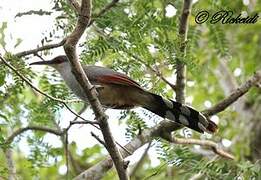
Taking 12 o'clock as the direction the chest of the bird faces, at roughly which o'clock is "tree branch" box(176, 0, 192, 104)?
The tree branch is roughly at 6 o'clock from the bird.

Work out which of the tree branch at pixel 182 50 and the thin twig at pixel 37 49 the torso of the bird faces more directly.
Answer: the thin twig

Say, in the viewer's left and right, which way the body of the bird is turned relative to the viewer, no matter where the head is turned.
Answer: facing to the left of the viewer

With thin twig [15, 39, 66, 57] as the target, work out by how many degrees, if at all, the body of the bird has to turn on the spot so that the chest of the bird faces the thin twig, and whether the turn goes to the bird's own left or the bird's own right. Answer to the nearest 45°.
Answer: approximately 45° to the bird's own left
